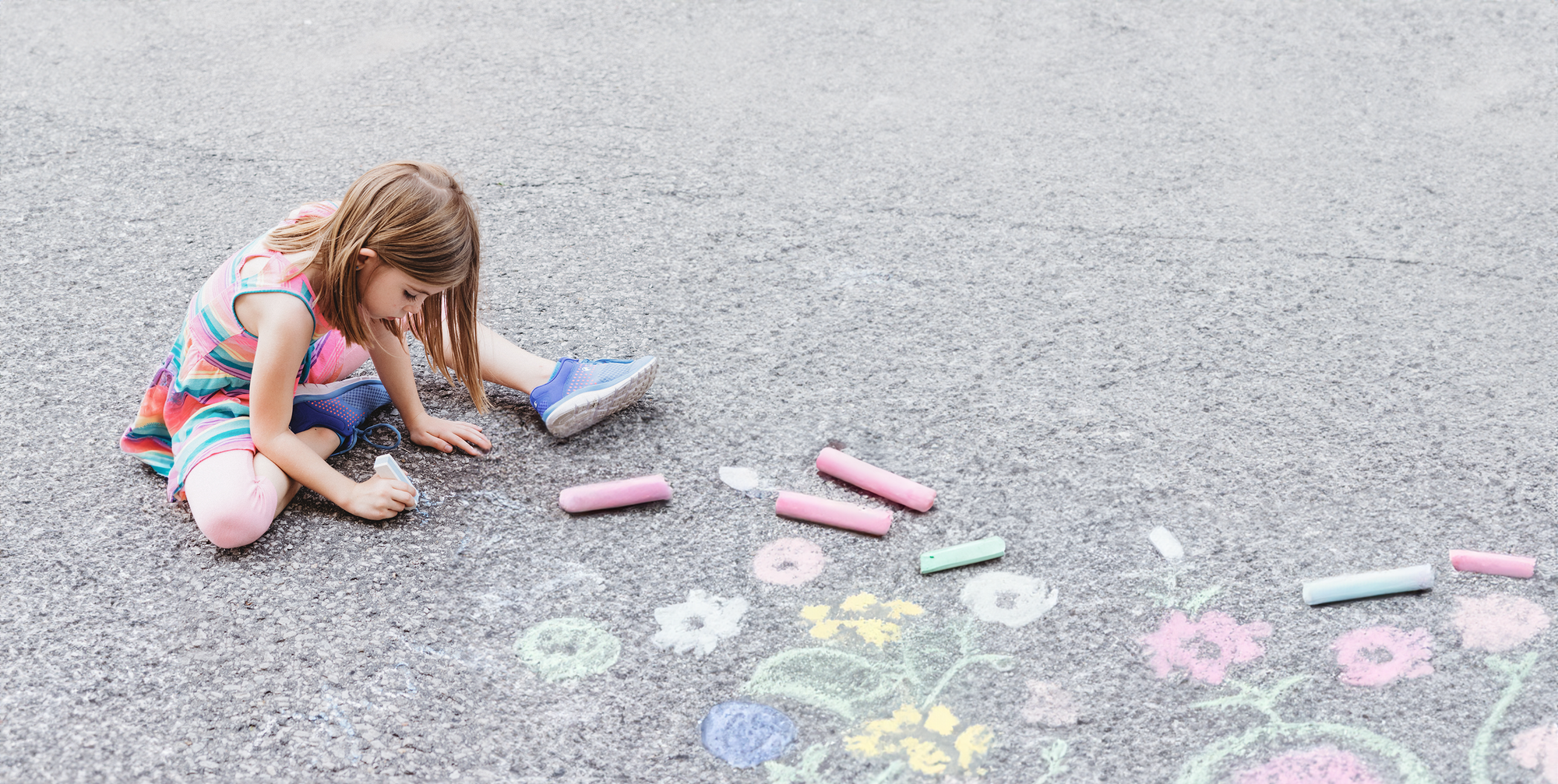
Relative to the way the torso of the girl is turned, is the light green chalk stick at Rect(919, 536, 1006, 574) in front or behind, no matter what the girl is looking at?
in front

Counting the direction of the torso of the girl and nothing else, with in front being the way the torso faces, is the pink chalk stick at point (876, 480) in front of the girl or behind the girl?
in front

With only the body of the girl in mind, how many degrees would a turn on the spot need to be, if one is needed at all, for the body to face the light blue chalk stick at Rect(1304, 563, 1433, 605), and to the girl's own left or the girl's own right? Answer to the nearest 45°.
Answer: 0° — they already face it

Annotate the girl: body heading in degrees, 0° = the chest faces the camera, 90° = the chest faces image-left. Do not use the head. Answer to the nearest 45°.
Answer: approximately 315°

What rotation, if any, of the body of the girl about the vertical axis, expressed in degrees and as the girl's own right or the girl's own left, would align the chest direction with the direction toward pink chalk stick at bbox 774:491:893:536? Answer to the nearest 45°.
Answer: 0° — they already face it
